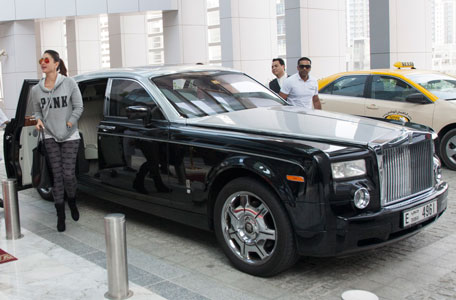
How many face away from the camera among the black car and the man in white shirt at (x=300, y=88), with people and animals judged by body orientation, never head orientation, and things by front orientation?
0

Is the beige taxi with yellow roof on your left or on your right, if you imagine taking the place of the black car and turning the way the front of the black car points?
on your left

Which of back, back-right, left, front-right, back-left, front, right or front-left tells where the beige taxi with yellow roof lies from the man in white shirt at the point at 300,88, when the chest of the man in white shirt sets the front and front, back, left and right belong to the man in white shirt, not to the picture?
back-left

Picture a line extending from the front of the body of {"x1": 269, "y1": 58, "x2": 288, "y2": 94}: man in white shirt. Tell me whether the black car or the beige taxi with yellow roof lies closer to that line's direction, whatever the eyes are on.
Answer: the black car

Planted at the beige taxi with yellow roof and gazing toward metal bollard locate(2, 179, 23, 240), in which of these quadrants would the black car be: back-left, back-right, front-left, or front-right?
front-left

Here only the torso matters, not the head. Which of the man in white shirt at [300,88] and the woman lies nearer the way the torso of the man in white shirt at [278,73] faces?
the woman

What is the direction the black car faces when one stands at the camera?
facing the viewer and to the right of the viewer

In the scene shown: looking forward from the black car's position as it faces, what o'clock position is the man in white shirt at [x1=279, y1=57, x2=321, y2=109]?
The man in white shirt is roughly at 8 o'clock from the black car.

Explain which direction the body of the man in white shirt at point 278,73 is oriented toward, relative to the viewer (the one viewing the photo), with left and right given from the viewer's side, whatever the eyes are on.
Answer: facing the viewer and to the left of the viewer

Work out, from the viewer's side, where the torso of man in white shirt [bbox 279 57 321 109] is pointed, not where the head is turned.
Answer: toward the camera

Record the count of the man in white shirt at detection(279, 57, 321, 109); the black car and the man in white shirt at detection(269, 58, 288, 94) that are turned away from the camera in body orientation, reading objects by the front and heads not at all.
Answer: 0

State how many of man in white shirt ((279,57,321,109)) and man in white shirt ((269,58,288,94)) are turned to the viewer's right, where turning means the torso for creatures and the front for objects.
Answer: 0
